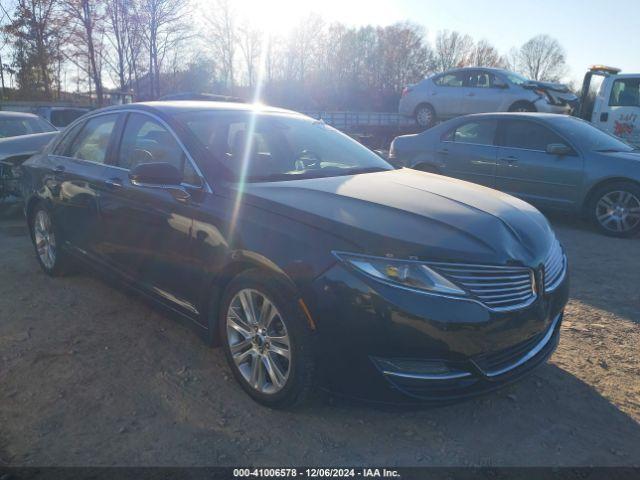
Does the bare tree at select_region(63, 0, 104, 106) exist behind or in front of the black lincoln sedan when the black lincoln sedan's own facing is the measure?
behind

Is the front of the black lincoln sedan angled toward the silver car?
no

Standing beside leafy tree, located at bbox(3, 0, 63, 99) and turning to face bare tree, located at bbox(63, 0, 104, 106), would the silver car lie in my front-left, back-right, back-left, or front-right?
front-right

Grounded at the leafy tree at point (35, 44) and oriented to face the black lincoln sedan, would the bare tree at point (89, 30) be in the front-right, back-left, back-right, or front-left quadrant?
front-left

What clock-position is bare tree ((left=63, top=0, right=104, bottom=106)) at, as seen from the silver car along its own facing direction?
The bare tree is roughly at 7 o'clock from the silver car.

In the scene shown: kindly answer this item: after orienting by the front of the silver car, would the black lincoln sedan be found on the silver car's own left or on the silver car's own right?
on the silver car's own right

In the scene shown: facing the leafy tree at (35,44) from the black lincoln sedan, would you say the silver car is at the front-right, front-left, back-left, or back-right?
front-right

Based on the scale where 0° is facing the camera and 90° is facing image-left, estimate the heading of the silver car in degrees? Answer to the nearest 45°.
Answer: approximately 270°

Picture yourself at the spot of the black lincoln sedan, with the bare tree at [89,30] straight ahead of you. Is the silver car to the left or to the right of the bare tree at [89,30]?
right

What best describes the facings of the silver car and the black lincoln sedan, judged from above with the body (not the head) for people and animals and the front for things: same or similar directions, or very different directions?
same or similar directions

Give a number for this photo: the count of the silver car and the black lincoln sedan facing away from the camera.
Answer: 0

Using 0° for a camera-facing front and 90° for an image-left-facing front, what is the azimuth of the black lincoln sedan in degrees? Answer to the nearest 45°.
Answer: approximately 315°

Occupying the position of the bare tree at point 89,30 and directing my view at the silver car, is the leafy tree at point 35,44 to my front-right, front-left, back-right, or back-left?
back-right

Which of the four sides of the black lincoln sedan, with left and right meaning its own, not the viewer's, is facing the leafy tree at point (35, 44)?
back
